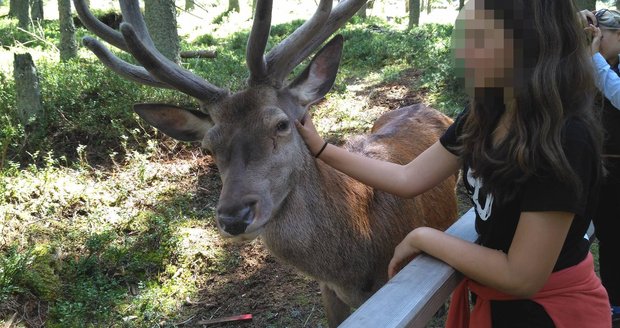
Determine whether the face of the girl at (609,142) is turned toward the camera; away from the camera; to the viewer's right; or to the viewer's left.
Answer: to the viewer's left

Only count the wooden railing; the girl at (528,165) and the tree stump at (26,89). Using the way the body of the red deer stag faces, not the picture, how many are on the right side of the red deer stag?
1

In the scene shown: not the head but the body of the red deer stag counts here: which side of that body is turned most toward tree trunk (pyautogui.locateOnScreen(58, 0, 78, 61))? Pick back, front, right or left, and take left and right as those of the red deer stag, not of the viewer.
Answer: right

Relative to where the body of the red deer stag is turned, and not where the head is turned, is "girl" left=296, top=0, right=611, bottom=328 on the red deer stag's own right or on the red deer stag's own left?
on the red deer stag's own left

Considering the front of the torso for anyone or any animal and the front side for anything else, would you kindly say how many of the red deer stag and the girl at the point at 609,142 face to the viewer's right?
0

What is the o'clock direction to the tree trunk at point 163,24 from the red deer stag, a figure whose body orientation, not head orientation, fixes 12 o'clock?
The tree trunk is roughly at 4 o'clock from the red deer stag.

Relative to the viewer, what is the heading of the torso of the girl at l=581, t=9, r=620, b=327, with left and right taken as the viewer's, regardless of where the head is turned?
facing to the left of the viewer

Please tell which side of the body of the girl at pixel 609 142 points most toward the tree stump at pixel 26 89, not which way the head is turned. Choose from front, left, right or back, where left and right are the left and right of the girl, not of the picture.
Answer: front

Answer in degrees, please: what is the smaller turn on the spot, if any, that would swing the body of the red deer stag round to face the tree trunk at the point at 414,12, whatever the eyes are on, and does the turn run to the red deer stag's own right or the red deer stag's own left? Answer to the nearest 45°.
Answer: approximately 135° to the red deer stag's own right

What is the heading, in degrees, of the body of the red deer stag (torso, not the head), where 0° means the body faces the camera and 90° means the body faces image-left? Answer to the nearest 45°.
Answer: approximately 45°
